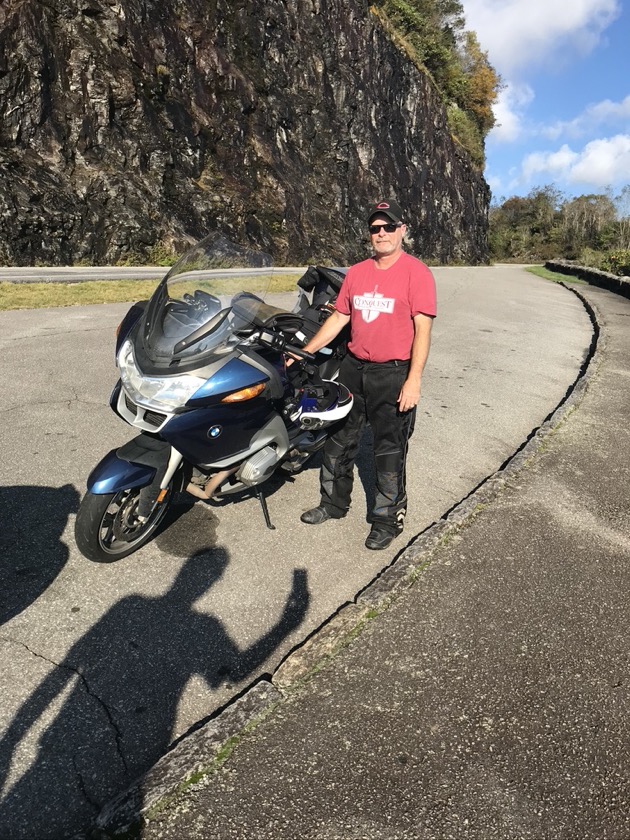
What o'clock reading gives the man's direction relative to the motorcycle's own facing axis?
The man is roughly at 7 o'clock from the motorcycle.

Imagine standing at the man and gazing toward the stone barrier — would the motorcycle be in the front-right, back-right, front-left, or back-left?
back-left

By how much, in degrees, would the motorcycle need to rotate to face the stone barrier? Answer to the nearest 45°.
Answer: approximately 180°

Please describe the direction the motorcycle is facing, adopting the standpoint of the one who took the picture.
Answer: facing the viewer and to the left of the viewer

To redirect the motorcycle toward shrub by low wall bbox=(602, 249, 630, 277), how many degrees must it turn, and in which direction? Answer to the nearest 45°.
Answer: approximately 180°
